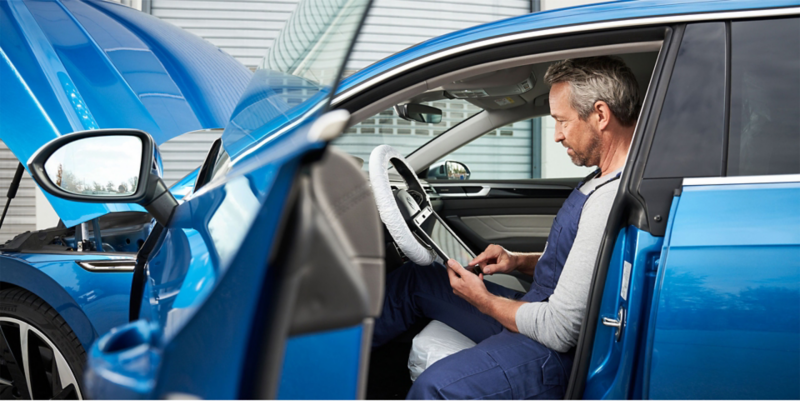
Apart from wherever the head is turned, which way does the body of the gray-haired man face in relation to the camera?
to the viewer's left

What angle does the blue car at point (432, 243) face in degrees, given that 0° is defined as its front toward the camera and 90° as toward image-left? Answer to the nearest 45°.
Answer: approximately 90°

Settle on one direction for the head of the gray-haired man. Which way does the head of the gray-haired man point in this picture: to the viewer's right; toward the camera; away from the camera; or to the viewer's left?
to the viewer's left
